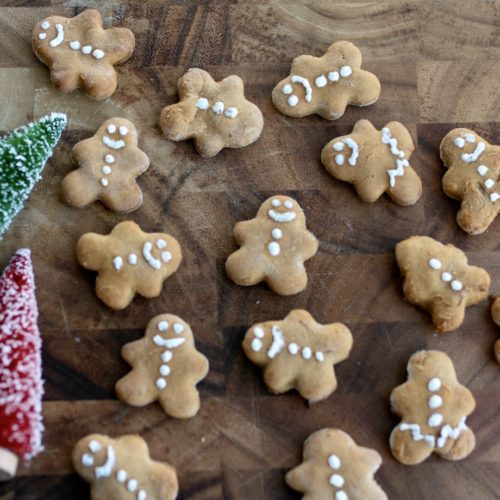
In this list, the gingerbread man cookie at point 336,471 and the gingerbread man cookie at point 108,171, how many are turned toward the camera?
2

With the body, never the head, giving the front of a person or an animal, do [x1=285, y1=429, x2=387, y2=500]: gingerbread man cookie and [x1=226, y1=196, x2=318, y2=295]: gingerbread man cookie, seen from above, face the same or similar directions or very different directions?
same or similar directions

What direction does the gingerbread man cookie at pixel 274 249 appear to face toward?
toward the camera

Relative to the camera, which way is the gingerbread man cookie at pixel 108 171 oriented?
toward the camera

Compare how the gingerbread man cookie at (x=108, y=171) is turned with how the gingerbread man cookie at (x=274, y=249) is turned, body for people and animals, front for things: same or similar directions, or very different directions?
same or similar directions

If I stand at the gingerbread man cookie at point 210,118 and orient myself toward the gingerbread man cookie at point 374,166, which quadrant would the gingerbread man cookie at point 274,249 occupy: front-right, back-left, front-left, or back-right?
front-right
